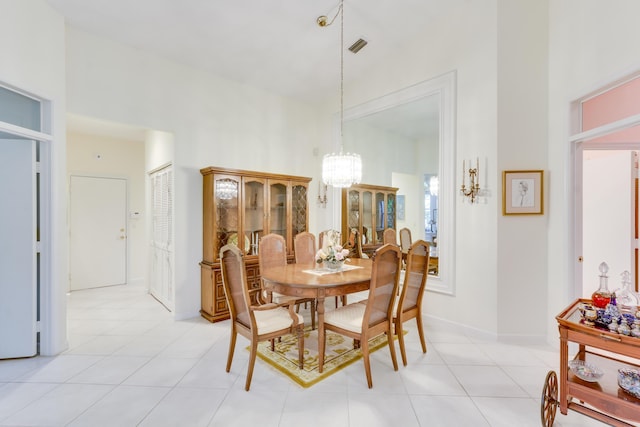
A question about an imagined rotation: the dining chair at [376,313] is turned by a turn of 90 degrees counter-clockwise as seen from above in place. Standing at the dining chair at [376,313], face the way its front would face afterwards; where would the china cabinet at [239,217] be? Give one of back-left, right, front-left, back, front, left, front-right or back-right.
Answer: right

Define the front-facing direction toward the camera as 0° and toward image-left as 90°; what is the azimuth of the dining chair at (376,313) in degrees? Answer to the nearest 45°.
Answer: approximately 135°

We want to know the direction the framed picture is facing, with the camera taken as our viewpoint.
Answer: facing the viewer

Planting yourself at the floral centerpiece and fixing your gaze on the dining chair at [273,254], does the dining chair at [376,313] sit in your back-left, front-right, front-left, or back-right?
back-left

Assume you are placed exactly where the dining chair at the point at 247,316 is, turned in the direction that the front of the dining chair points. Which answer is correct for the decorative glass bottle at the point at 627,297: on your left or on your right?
on your right

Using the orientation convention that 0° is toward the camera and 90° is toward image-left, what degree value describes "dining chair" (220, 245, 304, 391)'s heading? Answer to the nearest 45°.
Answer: approximately 225°

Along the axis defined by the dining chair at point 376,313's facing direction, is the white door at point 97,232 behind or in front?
in front

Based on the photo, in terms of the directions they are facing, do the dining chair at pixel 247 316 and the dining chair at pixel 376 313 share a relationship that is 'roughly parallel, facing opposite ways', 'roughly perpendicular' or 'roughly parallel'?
roughly perpendicular

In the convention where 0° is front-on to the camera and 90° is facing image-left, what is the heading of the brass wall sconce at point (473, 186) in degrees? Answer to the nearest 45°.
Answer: approximately 45°

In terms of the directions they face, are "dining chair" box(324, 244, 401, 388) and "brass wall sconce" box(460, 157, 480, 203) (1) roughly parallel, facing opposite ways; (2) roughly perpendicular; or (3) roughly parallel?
roughly perpendicular

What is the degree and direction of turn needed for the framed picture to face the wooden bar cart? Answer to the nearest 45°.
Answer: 0° — it already faces it

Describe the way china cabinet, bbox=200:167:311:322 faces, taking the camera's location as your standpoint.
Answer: facing the viewer and to the right of the viewer

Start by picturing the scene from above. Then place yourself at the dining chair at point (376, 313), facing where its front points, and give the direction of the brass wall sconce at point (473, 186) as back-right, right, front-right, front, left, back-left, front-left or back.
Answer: right

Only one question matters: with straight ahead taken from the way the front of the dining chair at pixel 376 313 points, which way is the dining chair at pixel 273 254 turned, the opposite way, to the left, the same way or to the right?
the opposite way

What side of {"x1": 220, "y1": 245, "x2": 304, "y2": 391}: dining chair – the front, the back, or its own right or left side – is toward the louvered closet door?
left

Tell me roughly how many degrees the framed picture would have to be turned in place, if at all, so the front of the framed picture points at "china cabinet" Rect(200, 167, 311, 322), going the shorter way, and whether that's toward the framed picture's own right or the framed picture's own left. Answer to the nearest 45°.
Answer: approximately 90° to the framed picture's own right

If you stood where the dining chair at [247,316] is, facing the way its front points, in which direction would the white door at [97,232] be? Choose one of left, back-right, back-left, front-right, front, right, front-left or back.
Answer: left
